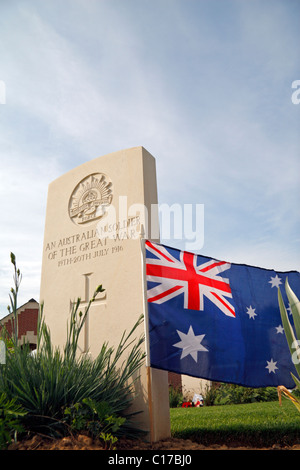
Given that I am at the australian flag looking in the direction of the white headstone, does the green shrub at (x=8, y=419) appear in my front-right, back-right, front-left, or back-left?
front-left

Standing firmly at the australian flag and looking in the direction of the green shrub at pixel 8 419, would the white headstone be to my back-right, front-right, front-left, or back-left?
front-right

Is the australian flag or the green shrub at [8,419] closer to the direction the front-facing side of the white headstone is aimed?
the green shrub

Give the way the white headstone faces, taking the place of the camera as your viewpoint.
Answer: facing the viewer and to the left of the viewer

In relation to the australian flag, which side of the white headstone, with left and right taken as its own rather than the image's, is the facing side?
left
